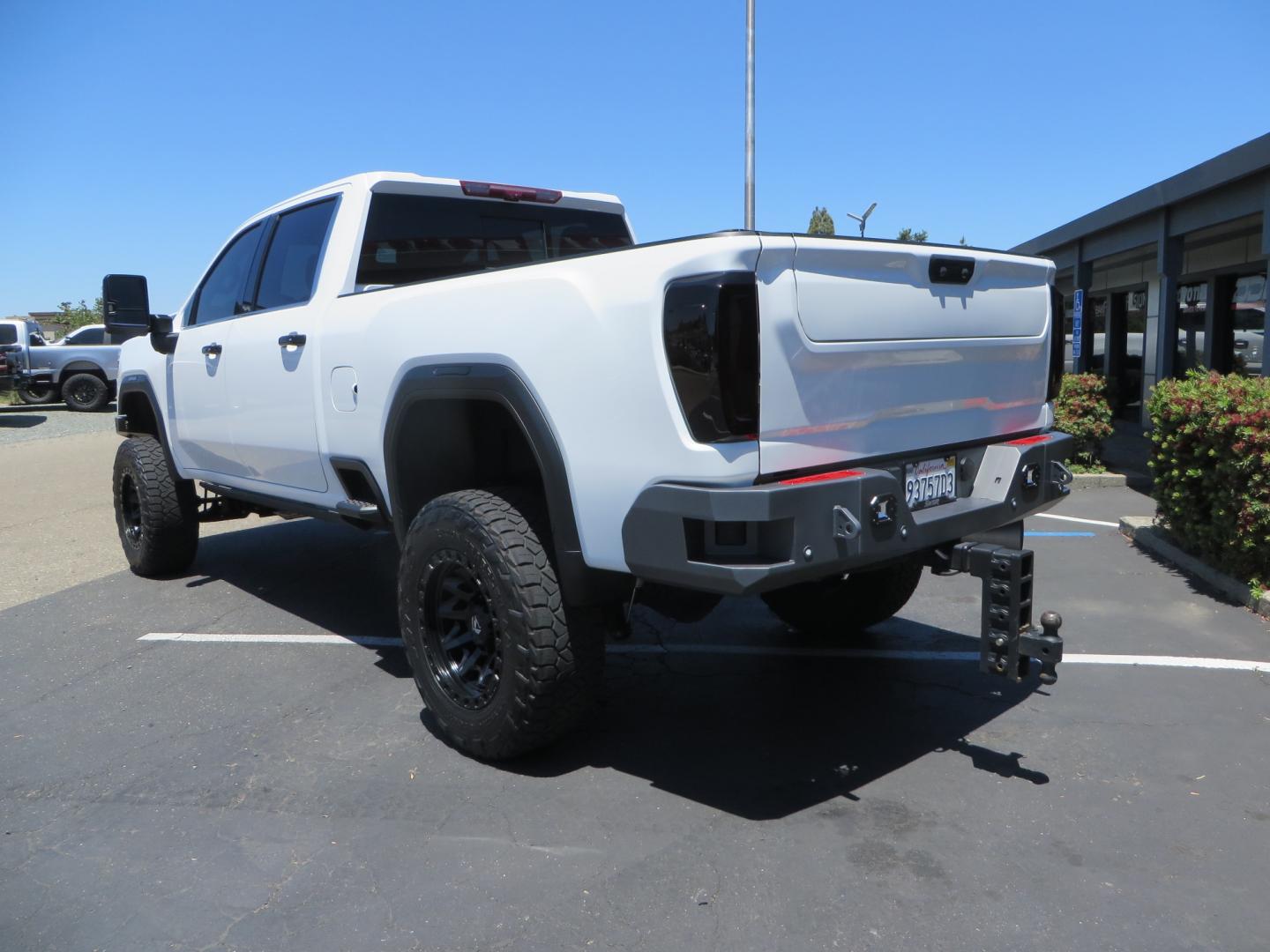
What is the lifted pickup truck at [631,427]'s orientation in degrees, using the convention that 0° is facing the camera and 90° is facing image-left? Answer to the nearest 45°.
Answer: approximately 135°

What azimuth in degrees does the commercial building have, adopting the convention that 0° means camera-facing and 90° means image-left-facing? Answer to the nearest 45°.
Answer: approximately 45°

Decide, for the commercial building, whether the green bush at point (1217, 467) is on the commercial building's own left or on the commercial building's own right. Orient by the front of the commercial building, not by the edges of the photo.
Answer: on the commercial building's own left

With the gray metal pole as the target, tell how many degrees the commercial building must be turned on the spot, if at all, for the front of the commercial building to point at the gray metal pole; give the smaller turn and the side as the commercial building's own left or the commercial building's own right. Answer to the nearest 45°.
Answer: approximately 45° to the commercial building's own right

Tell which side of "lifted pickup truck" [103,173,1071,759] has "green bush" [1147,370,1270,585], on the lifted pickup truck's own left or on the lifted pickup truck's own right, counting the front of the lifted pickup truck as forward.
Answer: on the lifted pickup truck's own right

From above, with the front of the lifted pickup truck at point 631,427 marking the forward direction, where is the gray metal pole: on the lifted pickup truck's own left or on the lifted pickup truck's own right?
on the lifted pickup truck's own right

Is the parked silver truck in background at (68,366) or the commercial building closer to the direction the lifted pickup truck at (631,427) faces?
the parked silver truck in background

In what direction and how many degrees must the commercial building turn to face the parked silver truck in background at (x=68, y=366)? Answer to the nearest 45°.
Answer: approximately 45° to its right
